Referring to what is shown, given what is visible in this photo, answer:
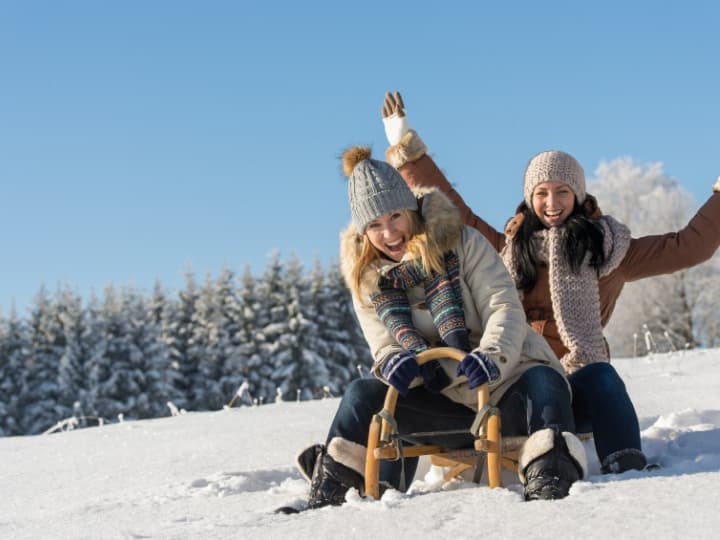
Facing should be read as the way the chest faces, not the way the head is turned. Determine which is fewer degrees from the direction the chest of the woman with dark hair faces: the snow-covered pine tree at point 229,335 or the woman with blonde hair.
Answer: the woman with blonde hair

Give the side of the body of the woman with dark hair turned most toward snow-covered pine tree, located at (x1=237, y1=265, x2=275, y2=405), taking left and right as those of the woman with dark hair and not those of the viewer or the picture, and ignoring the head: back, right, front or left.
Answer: back

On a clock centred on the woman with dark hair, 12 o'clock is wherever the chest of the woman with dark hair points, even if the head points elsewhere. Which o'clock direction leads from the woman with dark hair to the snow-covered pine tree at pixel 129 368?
The snow-covered pine tree is roughly at 5 o'clock from the woman with dark hair.

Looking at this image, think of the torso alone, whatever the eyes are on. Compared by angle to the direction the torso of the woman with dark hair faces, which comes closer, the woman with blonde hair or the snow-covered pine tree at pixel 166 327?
the woman with blonde hair

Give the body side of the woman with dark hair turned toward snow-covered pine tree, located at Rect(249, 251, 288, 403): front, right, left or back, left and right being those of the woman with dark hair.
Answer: back

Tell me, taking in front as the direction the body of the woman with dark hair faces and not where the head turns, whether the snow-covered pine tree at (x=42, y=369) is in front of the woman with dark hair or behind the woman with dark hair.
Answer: behind

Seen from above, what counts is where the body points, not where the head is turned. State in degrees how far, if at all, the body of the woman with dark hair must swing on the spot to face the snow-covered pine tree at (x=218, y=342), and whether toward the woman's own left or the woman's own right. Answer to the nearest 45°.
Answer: approximately 135° to the woman's own right

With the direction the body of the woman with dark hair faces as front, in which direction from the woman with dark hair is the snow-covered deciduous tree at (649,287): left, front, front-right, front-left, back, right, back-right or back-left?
back

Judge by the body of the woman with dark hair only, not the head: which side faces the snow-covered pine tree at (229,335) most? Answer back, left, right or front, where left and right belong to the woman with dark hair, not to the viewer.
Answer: back

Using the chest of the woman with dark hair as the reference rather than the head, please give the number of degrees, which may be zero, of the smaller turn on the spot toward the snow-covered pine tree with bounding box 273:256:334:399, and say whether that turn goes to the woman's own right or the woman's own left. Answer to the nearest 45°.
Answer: approximately 180°

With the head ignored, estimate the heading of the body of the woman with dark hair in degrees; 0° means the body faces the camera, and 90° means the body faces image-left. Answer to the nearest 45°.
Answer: approximately 0°
